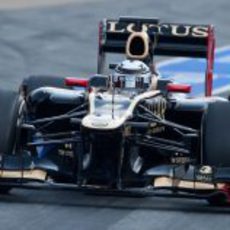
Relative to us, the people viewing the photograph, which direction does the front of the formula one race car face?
facing the viewer
